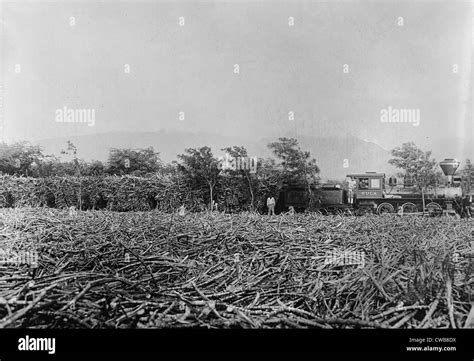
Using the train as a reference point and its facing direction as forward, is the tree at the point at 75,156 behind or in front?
behind

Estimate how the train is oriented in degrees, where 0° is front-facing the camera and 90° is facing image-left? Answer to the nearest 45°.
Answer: approximately 270°

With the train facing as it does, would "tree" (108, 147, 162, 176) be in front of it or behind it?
behind
